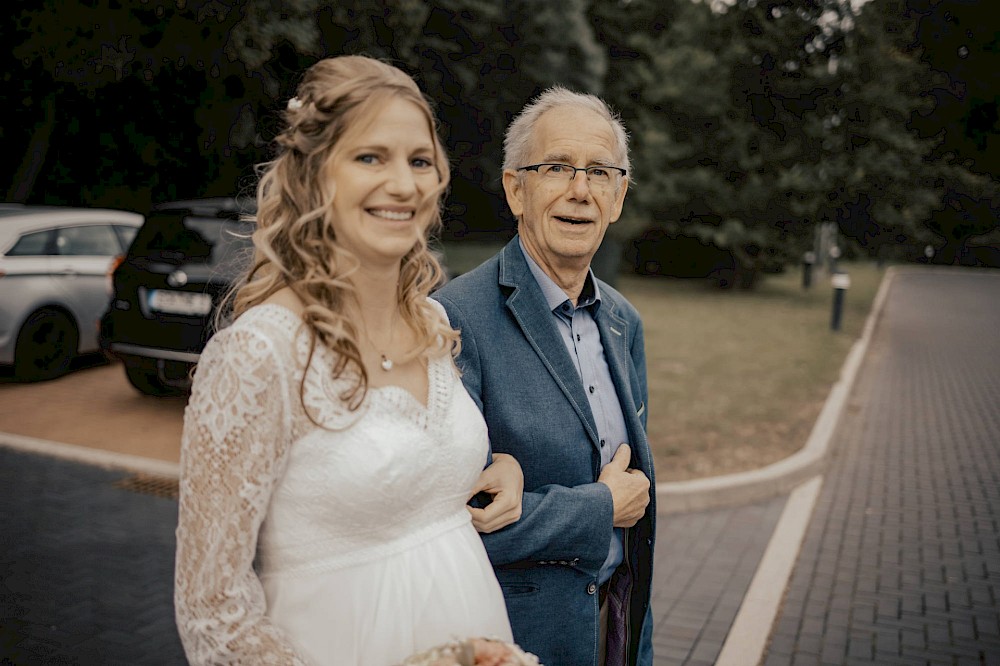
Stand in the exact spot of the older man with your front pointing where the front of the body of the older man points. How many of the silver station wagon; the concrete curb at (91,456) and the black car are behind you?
3

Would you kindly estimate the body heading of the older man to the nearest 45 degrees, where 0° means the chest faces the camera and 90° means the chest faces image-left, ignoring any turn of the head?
approximately 315°

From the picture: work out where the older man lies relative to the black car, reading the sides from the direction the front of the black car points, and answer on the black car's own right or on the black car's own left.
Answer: on the black car's own right

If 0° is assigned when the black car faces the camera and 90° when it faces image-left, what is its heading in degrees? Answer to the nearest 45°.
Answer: approximately 225°

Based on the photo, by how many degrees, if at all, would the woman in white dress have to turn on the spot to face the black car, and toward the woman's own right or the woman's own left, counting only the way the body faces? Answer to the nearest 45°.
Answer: approximately 135° to the woman's own left

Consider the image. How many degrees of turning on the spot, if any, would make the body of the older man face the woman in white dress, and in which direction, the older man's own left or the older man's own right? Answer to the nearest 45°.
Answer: approximately 90° to the older man's own right

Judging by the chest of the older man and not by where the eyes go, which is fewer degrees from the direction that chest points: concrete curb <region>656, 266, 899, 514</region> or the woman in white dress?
the woman in white dress

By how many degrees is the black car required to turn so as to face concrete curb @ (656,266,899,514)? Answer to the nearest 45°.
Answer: approximately 90° to its right
